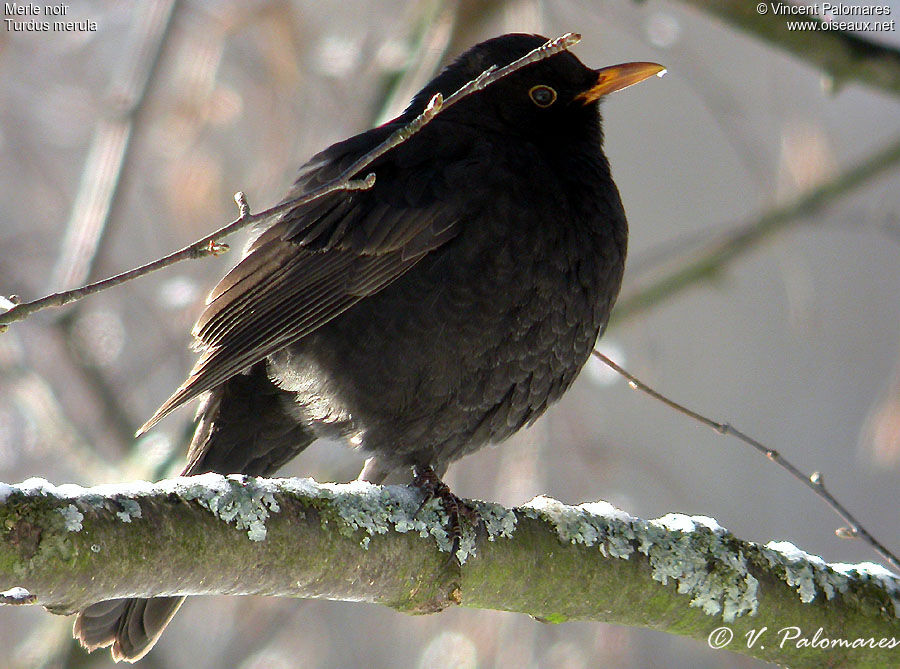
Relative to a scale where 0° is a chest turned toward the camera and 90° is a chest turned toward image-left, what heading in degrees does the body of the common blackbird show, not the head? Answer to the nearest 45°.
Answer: approximately 270°

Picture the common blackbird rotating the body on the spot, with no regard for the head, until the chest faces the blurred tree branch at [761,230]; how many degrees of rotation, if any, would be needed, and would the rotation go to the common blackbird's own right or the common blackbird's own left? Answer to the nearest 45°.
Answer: approximately 45° to the common blackbird's own left

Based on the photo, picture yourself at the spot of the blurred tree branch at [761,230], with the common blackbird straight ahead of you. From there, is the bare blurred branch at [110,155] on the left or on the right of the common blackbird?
right

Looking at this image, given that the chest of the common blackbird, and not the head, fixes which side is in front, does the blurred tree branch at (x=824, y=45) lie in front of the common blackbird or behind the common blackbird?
in front
